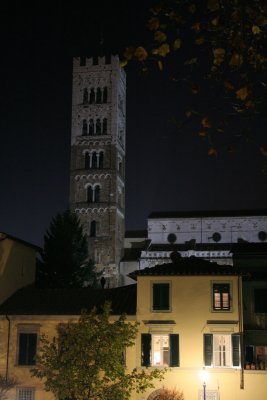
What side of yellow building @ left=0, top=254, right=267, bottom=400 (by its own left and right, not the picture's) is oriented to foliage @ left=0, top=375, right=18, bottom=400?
right

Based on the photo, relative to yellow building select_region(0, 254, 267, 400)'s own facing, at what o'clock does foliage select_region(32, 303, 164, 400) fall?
The foliage is roughly at 2 o'clock from the yellow building.

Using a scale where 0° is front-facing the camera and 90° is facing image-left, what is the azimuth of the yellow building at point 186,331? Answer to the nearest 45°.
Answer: approximately 0°
